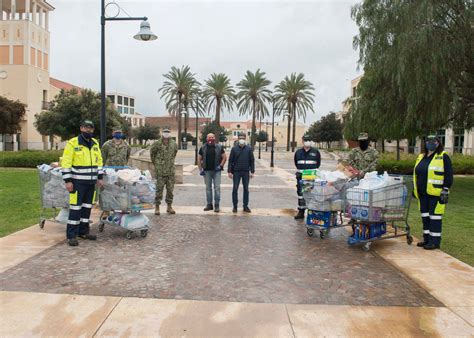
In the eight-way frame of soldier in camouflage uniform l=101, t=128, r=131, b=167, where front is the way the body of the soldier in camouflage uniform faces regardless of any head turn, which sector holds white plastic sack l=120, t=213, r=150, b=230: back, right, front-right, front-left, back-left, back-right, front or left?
front

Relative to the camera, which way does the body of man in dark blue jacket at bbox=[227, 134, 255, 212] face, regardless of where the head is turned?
toward the camera

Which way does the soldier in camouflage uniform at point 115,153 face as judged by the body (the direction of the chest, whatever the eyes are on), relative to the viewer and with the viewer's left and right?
facing the viewer

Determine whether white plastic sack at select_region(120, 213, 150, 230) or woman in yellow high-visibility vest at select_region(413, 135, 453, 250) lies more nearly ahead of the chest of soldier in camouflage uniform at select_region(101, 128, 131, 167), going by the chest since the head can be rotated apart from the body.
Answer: the white plastic sack

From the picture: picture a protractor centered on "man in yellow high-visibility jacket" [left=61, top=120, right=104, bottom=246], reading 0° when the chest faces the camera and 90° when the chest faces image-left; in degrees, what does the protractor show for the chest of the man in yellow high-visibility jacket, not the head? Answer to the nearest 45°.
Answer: approximately 315°

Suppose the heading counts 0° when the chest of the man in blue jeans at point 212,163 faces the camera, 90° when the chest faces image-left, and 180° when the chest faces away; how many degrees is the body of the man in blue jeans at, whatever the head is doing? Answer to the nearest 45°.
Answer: approximately 0°

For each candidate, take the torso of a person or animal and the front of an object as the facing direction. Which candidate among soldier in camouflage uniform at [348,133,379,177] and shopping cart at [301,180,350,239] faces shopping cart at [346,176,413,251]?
the soldier in camouflage uniform

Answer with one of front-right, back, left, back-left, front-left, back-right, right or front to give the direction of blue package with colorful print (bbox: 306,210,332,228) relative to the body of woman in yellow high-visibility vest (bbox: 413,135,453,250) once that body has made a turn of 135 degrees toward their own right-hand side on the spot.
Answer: left

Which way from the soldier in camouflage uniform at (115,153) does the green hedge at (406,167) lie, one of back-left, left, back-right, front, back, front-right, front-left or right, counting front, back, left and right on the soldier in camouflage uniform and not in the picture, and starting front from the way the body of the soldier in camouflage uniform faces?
back-left

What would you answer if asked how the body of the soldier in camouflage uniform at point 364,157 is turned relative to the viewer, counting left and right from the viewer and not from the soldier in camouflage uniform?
facing the viewer

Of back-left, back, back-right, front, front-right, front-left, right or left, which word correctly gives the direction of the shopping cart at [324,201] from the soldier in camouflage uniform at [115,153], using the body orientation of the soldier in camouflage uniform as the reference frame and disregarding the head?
front-left

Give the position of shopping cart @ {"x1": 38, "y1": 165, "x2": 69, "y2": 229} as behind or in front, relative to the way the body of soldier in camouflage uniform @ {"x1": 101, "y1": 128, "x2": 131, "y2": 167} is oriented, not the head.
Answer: in front

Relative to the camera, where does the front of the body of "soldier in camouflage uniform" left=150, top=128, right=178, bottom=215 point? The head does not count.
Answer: toward the camera

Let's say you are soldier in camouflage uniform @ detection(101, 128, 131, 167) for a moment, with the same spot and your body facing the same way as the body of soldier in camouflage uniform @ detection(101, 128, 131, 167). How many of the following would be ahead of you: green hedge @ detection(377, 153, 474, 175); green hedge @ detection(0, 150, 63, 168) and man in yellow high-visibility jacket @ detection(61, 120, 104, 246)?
1

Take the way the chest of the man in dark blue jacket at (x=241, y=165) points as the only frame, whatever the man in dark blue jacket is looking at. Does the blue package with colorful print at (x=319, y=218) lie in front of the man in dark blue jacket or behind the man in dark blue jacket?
in front
